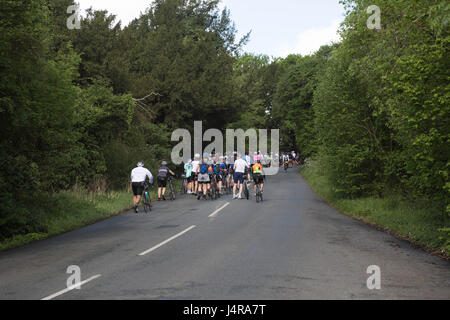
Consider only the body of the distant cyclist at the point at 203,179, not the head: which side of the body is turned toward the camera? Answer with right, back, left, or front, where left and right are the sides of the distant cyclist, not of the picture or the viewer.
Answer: back

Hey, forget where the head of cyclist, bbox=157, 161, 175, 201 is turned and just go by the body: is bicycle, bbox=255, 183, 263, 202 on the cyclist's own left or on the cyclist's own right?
on the cyclist's own right

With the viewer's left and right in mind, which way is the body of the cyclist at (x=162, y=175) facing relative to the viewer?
facing away from the viewer and to the right of the viewer

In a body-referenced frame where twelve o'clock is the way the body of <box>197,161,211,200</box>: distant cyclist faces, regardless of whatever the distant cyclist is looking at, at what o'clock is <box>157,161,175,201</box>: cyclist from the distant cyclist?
The cyclist is roughly at 9 o'clock from the distant cyclist.

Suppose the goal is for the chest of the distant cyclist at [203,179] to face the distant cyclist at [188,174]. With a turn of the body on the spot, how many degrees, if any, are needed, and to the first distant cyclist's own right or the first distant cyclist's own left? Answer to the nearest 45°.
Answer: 0° — they already face them

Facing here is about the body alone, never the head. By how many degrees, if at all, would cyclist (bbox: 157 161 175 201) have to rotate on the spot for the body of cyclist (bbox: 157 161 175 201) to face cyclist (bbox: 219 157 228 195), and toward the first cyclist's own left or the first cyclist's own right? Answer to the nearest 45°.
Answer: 0° — they already face them
